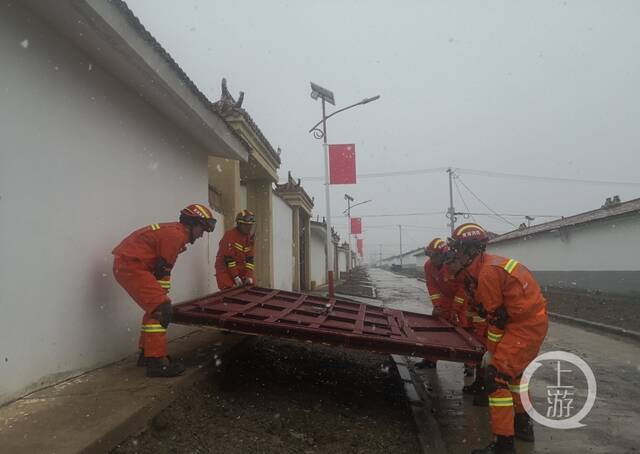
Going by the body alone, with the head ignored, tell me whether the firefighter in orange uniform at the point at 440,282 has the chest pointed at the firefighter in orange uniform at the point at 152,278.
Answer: yes

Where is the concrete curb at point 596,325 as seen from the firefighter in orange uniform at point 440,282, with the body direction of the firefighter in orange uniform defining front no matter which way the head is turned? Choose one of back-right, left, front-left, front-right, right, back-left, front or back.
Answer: back

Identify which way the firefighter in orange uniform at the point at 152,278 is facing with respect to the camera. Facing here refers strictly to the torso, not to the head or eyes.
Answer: to the viewer's right

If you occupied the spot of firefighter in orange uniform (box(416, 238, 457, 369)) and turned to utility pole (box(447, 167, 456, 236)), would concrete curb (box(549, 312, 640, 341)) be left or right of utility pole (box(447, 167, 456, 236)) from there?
right

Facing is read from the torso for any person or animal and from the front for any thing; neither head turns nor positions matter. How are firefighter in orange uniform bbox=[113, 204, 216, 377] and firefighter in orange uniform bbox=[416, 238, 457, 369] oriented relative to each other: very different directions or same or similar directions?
very different directions

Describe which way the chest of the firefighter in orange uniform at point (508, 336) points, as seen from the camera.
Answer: to the viewer's left

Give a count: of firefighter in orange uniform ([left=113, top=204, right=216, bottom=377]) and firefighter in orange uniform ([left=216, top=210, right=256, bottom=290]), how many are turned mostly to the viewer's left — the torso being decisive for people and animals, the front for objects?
0

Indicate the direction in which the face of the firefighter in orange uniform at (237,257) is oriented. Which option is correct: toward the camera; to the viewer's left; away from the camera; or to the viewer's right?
toward the camera

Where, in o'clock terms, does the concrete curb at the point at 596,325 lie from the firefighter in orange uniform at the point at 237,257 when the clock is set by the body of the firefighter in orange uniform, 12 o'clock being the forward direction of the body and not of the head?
The concrete curb is roughly at 10 o'clock from the firefighter in orange uniform.

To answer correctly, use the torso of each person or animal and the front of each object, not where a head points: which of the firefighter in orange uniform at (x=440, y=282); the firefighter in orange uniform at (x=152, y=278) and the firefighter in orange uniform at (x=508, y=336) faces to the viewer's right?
the firefighter in orange uniform at (x=152, y=278)

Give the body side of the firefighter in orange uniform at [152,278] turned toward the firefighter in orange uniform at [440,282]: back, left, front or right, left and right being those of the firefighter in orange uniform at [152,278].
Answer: front

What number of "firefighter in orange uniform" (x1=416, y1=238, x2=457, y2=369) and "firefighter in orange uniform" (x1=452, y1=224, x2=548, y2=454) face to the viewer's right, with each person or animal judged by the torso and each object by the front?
0

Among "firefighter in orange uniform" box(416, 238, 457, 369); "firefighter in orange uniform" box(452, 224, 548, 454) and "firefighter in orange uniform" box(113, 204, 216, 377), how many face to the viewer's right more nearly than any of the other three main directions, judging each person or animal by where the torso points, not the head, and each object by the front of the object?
1

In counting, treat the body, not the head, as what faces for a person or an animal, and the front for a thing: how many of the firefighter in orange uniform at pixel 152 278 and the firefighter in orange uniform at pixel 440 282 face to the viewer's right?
1

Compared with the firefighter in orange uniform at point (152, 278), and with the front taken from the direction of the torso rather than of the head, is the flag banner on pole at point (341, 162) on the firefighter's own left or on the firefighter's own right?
on the firefighter's own left
